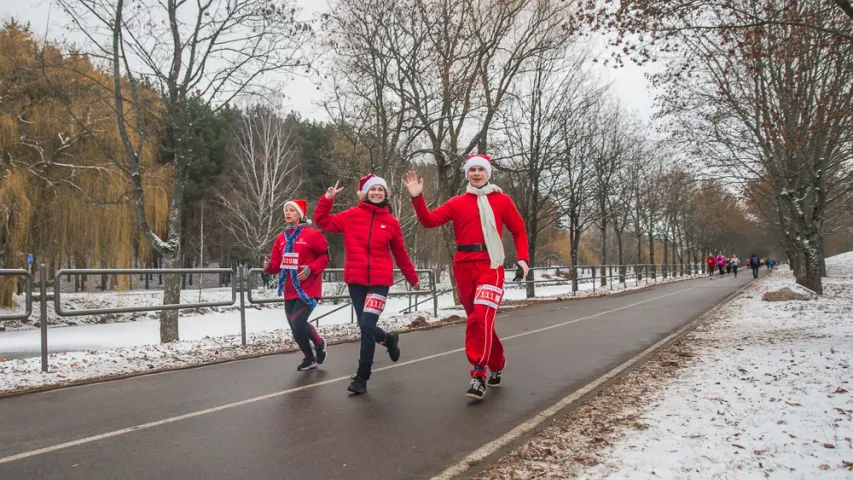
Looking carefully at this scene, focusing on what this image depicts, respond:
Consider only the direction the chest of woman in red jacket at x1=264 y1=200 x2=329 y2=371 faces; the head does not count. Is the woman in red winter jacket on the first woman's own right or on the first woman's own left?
on the first woman's own left

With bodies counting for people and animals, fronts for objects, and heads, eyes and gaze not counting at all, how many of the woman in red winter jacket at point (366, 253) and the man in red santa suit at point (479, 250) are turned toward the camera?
2

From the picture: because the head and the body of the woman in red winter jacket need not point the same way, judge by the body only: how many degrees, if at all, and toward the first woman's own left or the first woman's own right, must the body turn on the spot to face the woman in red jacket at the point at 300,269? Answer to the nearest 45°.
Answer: approximately 135° to the first woman's own right

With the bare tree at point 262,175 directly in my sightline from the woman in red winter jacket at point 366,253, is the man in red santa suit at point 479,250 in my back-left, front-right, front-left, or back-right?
back-right

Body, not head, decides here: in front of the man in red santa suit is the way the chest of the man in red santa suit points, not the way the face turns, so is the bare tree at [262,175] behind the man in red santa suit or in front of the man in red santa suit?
behind

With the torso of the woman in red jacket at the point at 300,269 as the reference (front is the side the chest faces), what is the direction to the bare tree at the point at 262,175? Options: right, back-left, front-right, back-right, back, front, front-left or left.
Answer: back-right

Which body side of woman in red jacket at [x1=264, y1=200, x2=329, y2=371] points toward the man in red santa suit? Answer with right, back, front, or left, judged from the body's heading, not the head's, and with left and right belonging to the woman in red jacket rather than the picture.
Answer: left

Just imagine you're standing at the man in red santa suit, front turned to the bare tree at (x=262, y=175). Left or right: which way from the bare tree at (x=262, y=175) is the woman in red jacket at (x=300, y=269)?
left

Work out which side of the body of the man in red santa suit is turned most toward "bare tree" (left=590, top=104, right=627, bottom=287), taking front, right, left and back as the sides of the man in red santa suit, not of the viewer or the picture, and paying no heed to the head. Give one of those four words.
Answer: back

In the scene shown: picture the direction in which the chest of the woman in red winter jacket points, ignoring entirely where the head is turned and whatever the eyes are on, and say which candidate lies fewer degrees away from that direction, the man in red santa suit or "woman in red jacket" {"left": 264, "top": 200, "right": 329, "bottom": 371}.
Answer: the man in red santa suit

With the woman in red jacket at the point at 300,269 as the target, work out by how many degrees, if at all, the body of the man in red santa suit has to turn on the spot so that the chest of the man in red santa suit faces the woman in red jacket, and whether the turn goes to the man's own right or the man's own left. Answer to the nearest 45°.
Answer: approximately 135° to the man's own right

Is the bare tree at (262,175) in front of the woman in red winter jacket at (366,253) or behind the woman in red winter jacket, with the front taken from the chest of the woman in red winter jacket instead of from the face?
behind

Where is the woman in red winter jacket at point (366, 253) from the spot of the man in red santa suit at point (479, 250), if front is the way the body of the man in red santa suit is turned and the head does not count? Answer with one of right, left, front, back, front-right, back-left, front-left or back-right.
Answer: right
